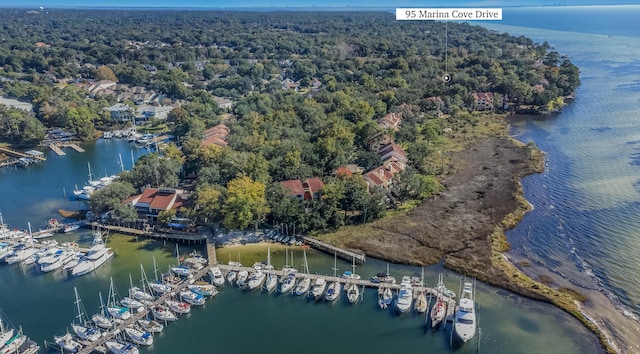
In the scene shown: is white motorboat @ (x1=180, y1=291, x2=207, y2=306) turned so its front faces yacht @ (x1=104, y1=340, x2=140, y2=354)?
no

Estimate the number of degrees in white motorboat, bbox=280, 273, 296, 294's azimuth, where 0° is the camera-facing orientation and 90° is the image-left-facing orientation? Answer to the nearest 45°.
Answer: approximately 45°

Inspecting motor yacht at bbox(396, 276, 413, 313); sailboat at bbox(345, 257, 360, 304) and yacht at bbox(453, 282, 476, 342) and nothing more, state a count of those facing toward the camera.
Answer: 3

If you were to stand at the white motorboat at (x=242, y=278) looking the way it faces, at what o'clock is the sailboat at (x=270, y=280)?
The sailboat is roughly at 8 o'clock from the white motorboat.

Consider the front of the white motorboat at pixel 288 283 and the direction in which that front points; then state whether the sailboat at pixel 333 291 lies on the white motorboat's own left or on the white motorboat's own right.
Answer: on the white motorboat's own left

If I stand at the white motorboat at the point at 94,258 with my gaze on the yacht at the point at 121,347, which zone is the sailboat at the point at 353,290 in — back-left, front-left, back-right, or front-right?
front-left

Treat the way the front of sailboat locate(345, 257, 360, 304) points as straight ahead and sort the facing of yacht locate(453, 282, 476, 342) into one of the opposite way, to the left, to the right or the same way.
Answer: the same way

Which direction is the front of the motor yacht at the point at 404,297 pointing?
toward the camera

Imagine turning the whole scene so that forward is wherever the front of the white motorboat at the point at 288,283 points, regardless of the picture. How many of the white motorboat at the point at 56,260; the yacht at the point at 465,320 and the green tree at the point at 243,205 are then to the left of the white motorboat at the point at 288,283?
1

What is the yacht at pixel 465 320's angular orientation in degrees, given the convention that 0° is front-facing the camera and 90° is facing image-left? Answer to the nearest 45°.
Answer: approximately 0°

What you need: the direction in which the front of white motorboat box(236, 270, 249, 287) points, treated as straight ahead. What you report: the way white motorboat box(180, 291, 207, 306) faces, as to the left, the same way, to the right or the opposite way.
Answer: to the left

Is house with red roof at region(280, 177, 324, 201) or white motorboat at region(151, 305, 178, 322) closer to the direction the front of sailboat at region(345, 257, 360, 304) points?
the white motorboat
